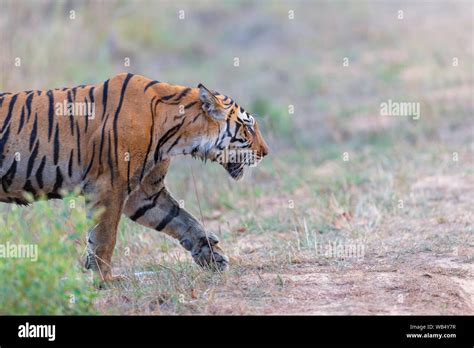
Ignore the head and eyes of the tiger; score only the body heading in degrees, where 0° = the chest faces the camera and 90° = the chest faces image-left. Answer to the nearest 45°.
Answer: approximately 270°
